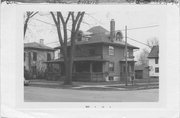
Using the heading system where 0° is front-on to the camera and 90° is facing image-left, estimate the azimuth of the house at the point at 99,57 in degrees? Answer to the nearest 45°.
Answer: approximately 45°
